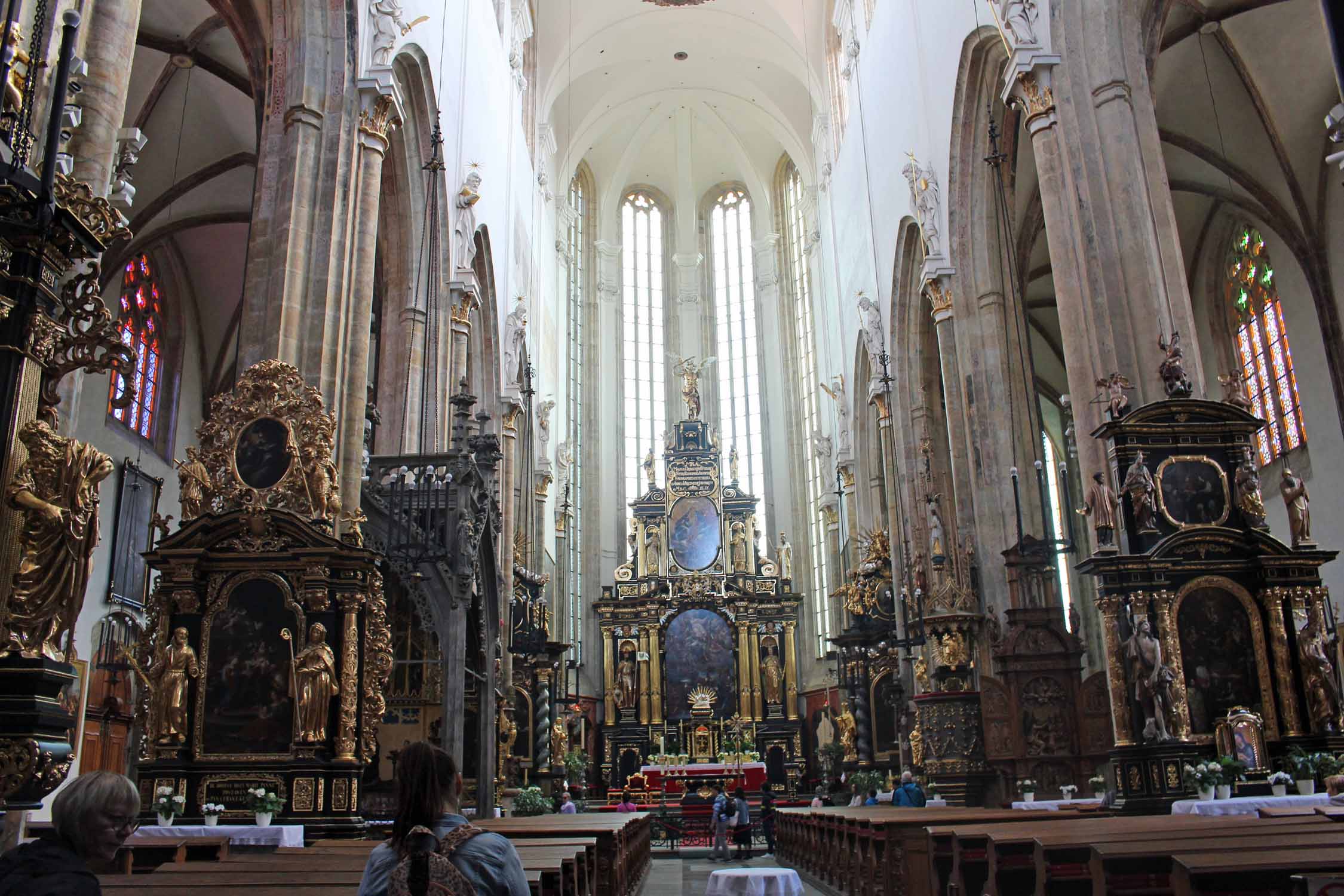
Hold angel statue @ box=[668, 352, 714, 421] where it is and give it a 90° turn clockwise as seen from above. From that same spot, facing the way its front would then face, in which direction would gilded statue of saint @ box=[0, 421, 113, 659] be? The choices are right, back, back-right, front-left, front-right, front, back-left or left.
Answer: left

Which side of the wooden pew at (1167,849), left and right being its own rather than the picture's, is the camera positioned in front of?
back

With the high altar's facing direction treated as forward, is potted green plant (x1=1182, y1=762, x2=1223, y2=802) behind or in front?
in front

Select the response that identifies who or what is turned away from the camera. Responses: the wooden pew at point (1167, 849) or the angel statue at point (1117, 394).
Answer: the wooden pew

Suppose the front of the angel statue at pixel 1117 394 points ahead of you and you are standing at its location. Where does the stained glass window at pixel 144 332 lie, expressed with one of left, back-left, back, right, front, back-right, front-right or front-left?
right

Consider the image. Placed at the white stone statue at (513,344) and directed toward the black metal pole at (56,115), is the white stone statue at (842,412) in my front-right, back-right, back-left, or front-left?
back-left

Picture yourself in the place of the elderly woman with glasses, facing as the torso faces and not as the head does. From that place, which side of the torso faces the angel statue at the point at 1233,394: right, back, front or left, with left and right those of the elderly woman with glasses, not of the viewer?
front

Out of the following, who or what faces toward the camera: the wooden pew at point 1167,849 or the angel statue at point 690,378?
the angel statue

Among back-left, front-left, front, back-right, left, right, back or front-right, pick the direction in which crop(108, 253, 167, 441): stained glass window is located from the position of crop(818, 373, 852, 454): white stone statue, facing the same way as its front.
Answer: front

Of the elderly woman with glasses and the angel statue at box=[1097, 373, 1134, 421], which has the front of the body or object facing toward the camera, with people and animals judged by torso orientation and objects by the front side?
the angel statue

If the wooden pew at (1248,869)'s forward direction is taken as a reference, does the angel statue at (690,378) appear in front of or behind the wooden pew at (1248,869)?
in front

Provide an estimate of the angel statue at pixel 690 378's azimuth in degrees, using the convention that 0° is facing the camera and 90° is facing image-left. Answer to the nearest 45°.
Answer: approximately 0°

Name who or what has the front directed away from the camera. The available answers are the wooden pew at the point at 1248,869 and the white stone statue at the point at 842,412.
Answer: the wooden pew

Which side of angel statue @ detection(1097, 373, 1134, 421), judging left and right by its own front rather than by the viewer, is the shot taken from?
front

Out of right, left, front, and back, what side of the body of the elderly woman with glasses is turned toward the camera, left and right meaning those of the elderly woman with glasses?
right

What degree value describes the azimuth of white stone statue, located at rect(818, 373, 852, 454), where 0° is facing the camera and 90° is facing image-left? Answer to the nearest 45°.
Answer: approximately 45°

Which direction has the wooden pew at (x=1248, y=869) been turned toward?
away from the camera

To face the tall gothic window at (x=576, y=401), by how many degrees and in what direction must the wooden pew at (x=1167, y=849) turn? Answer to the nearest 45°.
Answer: approximately 45° to its left

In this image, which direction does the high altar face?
toward the camera
